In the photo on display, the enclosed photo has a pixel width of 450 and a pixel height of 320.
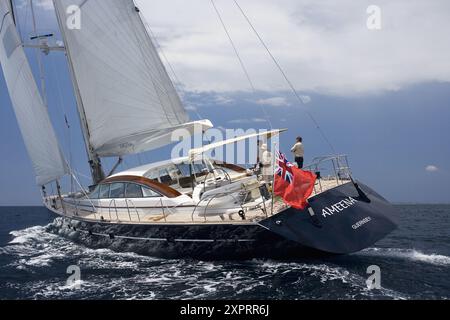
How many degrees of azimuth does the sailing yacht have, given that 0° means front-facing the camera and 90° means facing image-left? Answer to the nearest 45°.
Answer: approximately 135°
